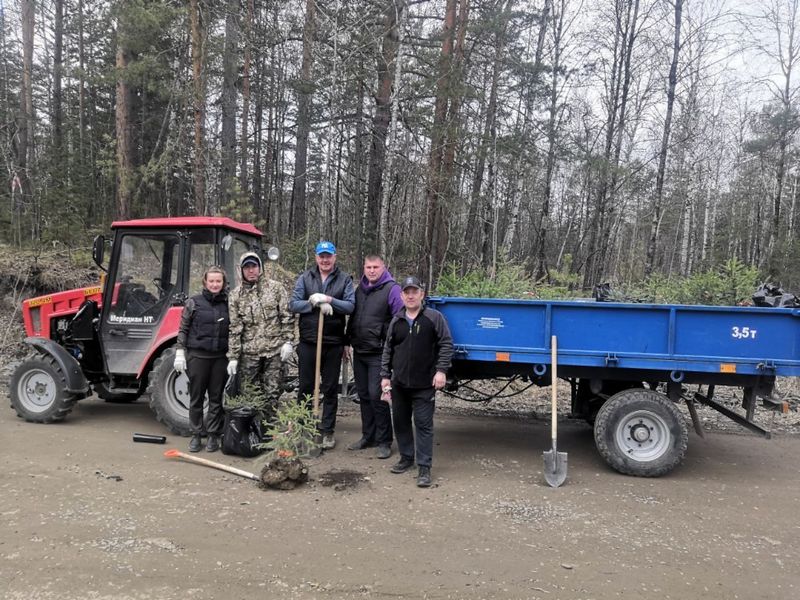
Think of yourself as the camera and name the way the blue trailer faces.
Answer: facing to the left of the viewer

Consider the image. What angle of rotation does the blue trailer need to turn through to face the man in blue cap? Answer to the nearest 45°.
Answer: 0° — it already faces them

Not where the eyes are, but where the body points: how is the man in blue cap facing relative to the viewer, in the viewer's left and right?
facing the viewer

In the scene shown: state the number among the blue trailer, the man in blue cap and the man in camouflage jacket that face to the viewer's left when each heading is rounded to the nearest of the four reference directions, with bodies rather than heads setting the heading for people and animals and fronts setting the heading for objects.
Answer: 1

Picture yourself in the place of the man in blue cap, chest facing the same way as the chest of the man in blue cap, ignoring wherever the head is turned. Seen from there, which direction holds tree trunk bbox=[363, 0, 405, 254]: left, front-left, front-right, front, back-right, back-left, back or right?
back

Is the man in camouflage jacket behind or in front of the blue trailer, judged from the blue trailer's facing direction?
in front

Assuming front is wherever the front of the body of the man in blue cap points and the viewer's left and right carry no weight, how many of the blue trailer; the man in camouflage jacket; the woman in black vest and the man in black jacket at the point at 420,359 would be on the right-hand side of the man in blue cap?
2

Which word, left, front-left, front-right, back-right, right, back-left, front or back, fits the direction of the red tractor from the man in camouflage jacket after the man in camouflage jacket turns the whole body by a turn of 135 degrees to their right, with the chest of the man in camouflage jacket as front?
front

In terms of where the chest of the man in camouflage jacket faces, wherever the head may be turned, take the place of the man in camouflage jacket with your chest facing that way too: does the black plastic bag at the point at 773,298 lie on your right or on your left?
on your left
